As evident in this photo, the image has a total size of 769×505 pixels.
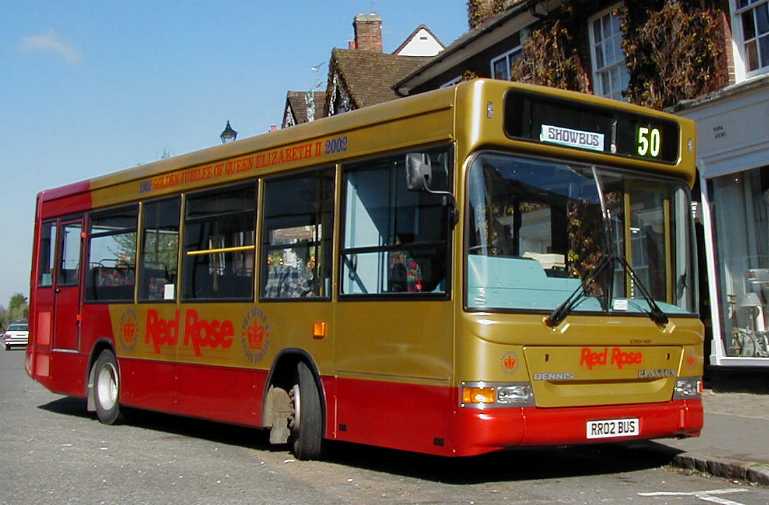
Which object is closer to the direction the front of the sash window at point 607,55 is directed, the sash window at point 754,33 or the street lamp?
the street lamp

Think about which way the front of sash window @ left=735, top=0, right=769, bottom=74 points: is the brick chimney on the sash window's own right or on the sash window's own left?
on the sash window's own right

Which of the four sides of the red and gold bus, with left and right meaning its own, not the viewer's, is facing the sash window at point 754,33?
left

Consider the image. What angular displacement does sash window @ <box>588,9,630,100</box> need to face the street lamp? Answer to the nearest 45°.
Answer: approximately 45° to its right

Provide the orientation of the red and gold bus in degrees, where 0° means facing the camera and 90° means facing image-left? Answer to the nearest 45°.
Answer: approximately 315°

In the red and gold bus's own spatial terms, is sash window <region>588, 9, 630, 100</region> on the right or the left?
on its left

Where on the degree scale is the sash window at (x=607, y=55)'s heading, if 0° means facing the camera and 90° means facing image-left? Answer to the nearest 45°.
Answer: approximately 45°

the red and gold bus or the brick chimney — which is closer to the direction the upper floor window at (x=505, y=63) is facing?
the red and gold bus

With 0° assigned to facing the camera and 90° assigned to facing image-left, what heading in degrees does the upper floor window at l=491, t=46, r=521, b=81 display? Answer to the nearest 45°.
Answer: approximately 45°

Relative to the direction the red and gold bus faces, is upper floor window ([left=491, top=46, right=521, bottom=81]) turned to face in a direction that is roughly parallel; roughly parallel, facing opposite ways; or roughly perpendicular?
roughly perpendicular

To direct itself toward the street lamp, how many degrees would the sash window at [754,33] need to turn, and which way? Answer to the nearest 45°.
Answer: approximately 45° to its right
